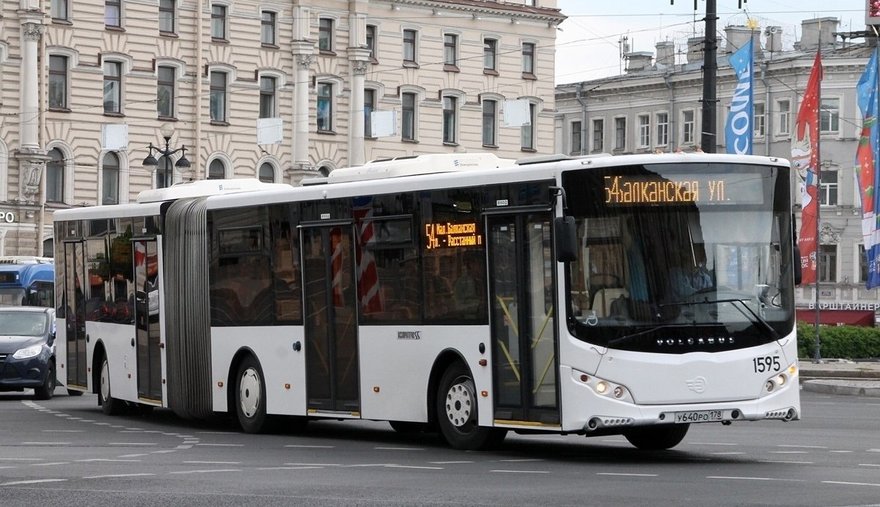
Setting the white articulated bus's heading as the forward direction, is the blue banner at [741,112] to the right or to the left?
on its left

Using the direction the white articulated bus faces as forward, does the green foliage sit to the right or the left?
on its left

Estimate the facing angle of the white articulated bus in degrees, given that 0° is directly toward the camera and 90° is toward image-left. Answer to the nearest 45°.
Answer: approximately 315°
